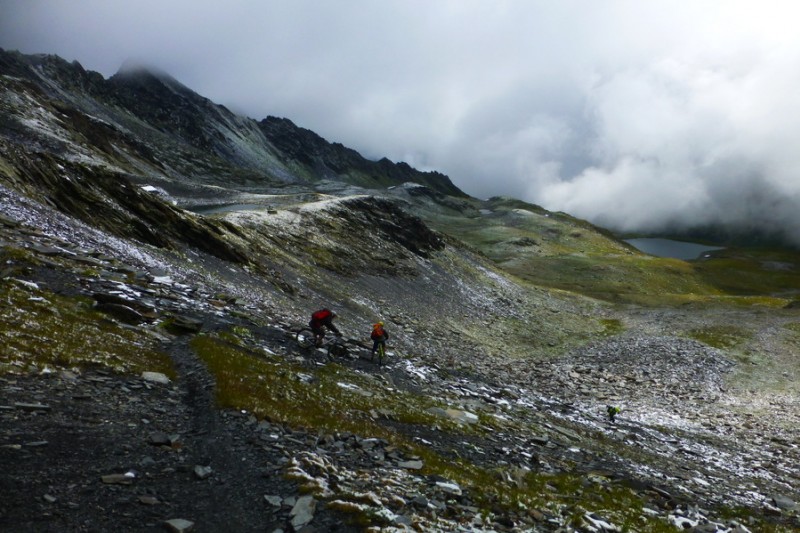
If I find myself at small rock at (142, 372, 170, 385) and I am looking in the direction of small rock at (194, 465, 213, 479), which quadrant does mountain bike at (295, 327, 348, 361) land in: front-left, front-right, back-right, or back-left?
back-left

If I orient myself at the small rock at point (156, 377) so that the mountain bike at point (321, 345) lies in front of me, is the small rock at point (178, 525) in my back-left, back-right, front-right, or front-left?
back-right

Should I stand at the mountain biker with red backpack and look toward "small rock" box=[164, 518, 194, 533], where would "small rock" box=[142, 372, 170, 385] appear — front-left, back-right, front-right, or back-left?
front-right

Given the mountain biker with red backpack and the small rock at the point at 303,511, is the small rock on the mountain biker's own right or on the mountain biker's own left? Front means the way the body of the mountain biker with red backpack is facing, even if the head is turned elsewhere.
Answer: on the mountain biker's own right

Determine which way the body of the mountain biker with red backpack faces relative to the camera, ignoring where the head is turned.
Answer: to the viewer's right
